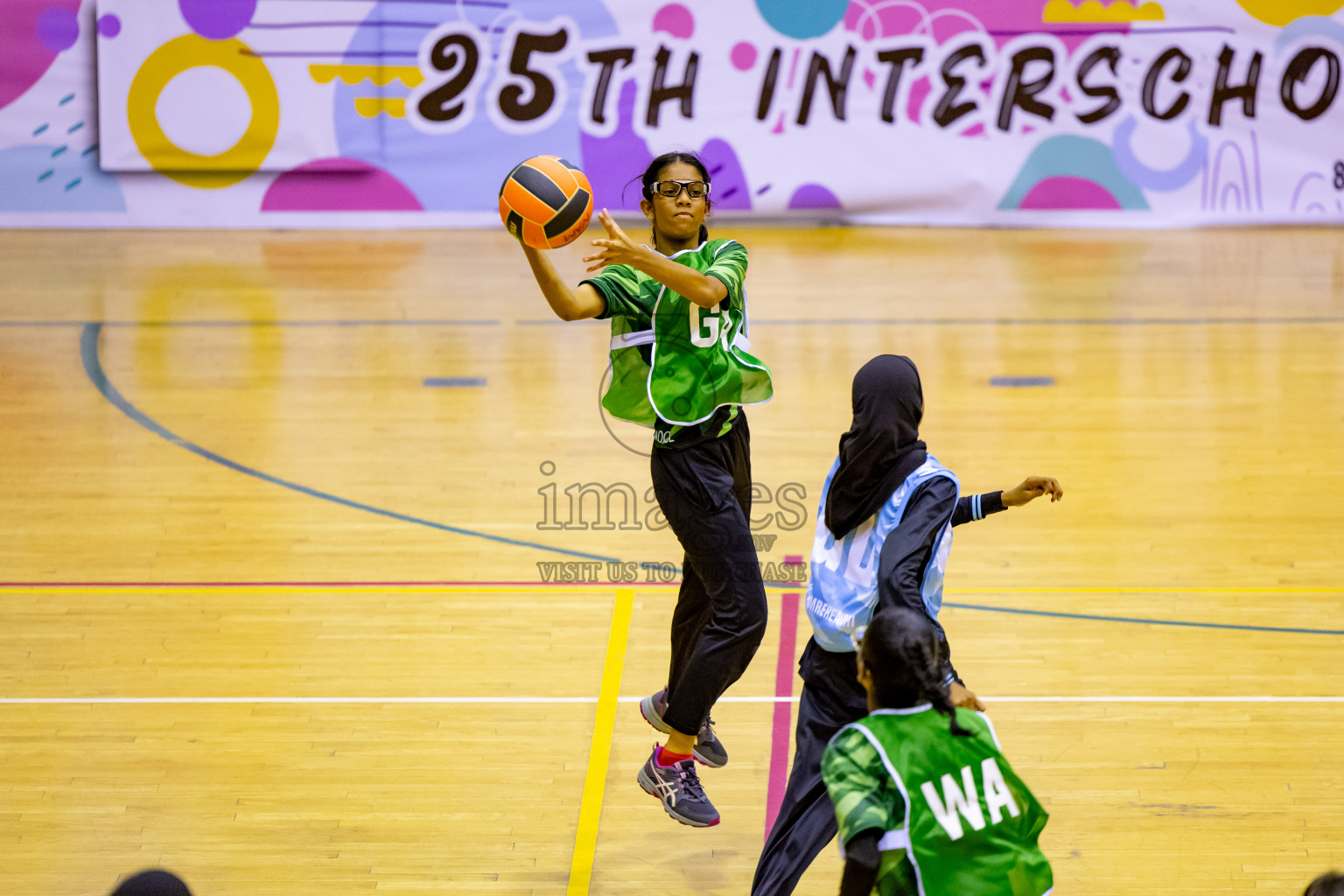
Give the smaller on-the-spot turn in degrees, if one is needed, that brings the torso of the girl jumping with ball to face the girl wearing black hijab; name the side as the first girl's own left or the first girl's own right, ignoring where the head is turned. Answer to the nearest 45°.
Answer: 0° — they already face them

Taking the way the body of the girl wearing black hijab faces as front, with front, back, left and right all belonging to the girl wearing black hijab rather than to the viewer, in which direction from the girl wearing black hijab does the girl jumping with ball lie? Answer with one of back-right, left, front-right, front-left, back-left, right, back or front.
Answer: left

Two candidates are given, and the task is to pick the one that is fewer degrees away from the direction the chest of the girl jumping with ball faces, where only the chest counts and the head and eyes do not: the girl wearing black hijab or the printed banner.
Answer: the girl wearing black hijab

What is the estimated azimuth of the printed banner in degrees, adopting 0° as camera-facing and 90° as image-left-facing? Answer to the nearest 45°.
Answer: approximately 0°

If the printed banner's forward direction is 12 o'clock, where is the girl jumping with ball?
The girl jumping with ball is roughly at 12 o'clock from the printed banner.

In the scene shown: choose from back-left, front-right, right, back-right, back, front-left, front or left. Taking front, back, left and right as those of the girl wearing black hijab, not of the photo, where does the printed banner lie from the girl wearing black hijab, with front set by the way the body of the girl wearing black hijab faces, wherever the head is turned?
front-left

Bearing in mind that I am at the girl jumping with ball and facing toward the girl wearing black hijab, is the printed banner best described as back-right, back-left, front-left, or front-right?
back-left

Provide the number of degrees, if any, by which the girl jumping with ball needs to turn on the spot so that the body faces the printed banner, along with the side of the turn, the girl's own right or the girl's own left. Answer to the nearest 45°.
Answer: approximately 135° to the girl's own left

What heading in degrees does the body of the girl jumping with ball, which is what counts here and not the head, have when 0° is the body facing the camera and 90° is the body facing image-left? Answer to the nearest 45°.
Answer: approximately 315°

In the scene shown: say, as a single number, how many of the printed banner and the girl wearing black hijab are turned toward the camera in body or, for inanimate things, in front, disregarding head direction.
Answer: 1

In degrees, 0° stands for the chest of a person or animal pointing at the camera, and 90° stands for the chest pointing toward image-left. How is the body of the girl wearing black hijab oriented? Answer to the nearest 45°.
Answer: approximately 225°
